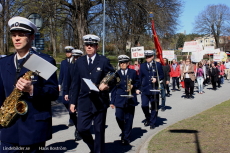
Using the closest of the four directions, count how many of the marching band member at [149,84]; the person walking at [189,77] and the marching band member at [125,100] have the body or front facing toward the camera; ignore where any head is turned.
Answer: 3

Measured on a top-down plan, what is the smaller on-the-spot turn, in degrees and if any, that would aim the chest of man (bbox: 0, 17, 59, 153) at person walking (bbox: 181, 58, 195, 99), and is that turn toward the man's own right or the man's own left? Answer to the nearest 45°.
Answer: approximately 180°

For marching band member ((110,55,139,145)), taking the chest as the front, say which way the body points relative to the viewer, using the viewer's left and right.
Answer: facing the viewer

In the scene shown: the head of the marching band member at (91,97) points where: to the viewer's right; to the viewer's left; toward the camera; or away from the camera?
toward the camera

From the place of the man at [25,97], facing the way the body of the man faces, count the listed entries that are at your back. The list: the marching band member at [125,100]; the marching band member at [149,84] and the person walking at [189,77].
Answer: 3

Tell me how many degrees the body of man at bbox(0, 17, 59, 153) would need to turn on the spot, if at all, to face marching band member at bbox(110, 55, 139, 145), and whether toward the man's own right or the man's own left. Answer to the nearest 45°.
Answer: approximately 180°

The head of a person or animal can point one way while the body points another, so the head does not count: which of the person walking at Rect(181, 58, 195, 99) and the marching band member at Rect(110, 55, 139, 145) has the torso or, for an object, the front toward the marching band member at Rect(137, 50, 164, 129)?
the person walking

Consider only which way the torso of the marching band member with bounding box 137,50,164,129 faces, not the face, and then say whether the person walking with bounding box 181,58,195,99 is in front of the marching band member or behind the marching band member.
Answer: behind

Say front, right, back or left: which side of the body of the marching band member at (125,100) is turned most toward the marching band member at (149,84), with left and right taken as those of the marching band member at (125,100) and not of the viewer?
back

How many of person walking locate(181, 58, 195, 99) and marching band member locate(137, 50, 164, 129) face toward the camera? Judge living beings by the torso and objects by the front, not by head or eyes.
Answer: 2

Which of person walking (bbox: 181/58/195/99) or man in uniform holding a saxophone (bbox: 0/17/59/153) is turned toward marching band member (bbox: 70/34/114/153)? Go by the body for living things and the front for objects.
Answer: the person walking

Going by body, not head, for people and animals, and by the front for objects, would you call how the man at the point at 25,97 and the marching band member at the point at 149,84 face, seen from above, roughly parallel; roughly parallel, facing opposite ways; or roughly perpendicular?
roughly parallel

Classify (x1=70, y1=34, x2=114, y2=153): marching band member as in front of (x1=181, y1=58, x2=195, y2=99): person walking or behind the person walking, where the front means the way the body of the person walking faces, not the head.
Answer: in front
